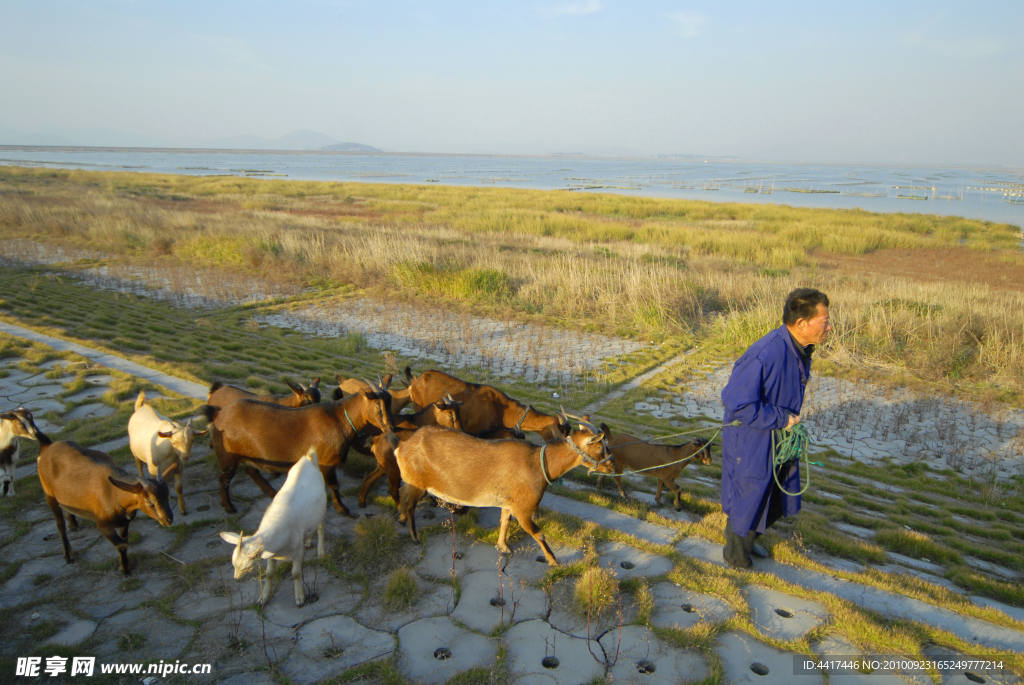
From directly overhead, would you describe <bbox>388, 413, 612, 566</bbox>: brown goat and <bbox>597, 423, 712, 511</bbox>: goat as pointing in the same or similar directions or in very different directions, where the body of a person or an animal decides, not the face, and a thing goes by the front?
same or similar directions

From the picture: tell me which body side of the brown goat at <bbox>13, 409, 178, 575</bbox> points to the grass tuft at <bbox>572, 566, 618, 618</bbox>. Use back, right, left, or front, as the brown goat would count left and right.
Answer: front

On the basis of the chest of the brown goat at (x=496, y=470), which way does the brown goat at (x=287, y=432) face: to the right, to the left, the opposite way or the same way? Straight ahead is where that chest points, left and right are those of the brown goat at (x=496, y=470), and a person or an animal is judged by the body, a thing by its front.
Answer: the same way

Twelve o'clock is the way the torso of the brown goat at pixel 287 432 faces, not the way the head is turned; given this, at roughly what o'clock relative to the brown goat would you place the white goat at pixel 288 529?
The white goat is roughly at 3 o'clock from the brown goat.

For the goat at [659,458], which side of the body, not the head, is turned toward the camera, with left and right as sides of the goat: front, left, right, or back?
right

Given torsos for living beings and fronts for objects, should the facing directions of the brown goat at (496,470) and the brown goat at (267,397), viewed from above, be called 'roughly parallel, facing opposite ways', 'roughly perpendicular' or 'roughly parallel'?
roughly parallel

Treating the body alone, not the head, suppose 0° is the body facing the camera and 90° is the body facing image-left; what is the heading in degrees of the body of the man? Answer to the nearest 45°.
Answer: approximately 270°

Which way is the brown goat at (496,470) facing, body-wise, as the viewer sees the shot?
to the viewer's right

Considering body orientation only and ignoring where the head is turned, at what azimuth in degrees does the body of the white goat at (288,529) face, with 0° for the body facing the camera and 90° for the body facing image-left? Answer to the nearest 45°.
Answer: approximately 45°

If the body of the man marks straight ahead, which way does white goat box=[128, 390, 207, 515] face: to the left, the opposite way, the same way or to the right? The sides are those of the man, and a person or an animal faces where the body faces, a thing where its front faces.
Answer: the same way

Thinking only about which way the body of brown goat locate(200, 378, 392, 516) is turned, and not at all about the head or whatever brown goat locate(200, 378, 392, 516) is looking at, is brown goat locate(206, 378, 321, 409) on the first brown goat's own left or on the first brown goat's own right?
on the first brown goat's own left

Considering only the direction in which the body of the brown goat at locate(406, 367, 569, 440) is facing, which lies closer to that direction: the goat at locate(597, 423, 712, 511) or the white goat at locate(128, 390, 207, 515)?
the goat

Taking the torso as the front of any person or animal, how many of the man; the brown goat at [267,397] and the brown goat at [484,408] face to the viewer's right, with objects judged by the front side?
3

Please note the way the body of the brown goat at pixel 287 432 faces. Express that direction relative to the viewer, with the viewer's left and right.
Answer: facing to the right of the viewer

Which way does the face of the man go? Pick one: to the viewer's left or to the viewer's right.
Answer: to the viewer's right

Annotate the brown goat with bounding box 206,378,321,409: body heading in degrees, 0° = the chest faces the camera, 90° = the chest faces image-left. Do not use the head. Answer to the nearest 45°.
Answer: approximately 270°

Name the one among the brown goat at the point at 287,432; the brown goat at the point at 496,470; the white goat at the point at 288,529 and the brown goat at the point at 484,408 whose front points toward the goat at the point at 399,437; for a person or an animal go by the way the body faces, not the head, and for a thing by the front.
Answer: the brown goat at the point at 287,432

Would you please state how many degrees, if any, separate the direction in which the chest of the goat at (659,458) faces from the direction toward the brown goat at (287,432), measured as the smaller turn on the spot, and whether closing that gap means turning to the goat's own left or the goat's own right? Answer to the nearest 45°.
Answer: approximately 135° to the goat's own right
